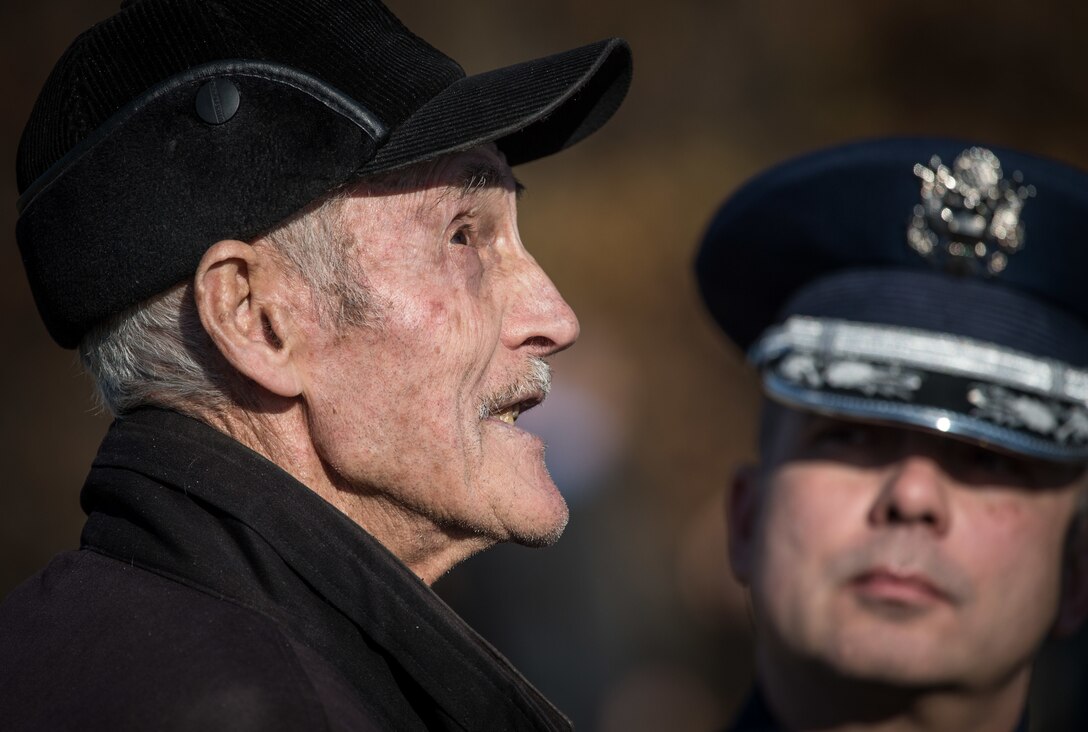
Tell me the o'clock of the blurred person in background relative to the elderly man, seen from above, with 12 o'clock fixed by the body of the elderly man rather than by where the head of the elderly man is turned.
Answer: The blurred person in background is roughly at 11 o'clock from the elderly man.

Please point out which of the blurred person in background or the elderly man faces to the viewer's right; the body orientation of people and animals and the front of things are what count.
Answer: the elderly man

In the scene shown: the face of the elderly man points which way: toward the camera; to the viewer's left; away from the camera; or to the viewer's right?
to the viewer's right

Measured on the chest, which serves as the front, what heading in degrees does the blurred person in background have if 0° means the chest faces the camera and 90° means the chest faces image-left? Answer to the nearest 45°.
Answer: approximately 0°

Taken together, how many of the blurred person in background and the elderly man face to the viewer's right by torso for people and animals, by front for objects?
1

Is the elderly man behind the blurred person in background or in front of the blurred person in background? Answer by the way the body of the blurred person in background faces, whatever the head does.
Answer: in front

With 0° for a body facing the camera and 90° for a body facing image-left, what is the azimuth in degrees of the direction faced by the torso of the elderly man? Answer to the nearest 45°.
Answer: approximately 270°
